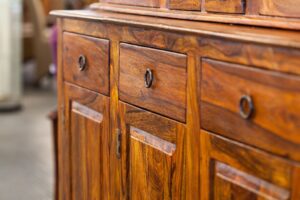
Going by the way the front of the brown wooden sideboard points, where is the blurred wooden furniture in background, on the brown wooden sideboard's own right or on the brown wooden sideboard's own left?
on the brown wooden sideboard's own right
